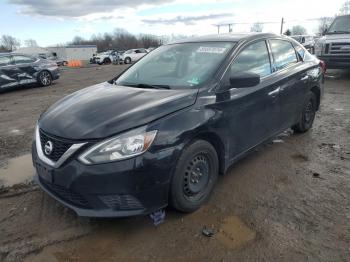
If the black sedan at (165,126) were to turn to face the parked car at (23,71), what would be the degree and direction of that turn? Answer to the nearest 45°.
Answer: approximately 90° to its right

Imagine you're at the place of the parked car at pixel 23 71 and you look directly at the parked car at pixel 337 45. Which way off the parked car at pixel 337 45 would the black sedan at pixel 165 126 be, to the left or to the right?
right

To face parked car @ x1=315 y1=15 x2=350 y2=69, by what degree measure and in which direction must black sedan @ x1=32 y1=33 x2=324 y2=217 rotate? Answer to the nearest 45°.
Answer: approximately 180°

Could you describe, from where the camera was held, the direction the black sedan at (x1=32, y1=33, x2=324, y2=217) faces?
facing the viewer and to the left of the viewer

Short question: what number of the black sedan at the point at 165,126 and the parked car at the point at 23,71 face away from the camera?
0
